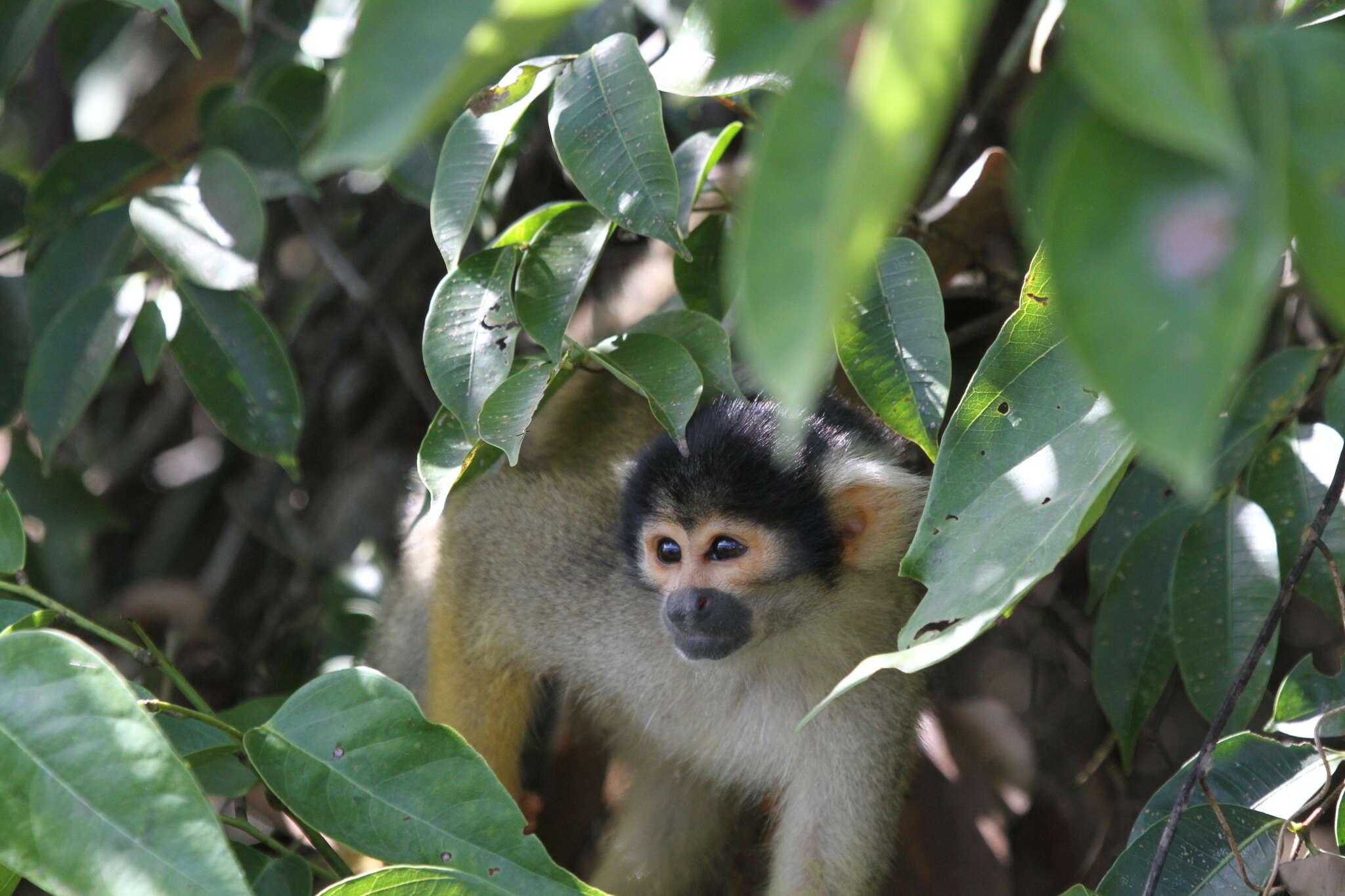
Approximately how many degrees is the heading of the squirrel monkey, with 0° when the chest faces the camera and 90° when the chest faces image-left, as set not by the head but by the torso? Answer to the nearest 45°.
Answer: approximately 315°

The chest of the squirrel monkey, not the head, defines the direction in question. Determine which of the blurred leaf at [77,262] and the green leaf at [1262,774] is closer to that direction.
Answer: the green leaf

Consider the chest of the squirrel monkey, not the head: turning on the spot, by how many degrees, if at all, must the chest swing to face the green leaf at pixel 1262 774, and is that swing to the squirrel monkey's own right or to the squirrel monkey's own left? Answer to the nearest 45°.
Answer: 0° — it already faces it

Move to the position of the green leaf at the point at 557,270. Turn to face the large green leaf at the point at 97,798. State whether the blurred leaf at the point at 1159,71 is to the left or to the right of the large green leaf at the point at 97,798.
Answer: left

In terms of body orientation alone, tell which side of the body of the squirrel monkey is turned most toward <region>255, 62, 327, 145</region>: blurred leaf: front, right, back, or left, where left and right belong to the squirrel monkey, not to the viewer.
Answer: back
